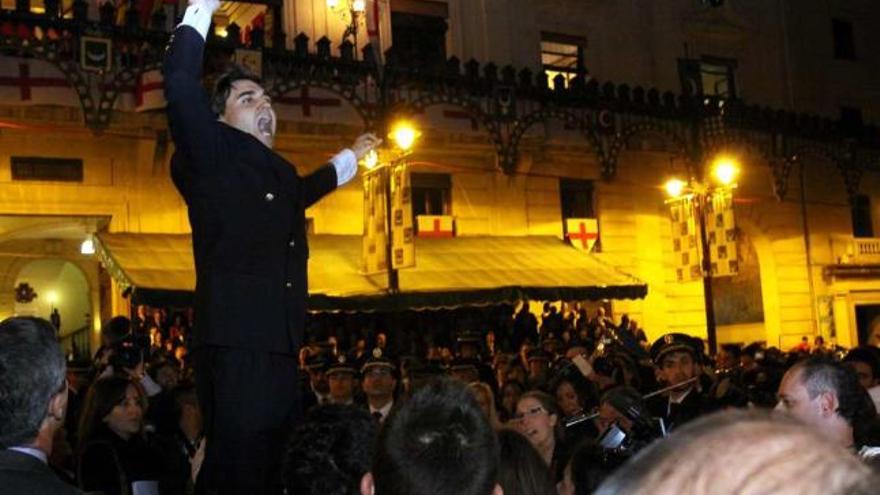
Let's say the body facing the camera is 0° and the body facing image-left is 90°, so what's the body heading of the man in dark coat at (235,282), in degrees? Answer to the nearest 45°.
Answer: approximately 315°

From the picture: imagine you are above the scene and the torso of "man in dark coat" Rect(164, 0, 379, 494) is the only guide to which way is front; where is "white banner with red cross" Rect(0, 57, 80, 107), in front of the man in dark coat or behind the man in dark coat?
behind

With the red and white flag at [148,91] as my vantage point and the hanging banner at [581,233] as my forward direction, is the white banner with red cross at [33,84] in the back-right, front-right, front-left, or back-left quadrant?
back-left

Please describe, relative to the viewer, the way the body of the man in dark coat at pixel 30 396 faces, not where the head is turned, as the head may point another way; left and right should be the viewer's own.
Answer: facing away from the viewer and to the right of the viewer

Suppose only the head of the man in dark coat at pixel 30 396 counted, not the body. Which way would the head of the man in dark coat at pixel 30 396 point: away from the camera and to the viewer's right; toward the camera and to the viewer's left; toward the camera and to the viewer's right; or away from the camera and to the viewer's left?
away from the camera and to the viewer's right

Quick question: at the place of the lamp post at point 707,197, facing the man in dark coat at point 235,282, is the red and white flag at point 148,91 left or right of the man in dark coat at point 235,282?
right

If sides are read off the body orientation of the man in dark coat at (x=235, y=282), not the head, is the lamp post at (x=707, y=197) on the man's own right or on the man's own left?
on the man's own left

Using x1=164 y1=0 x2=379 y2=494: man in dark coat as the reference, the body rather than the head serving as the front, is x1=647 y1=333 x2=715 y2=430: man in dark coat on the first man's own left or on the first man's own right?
on the first man's own left
